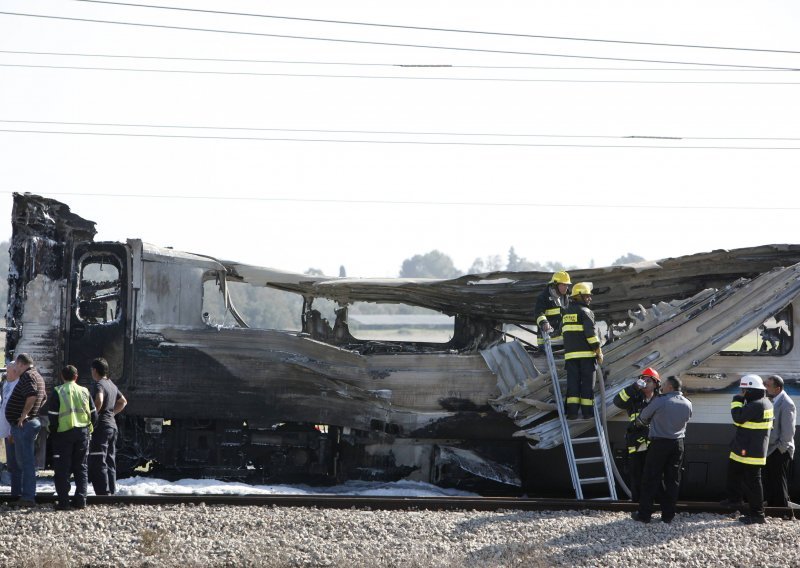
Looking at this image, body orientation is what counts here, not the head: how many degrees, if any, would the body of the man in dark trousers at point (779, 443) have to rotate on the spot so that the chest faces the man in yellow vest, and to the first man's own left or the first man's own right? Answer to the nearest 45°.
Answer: approximately 45° to the first man's own left

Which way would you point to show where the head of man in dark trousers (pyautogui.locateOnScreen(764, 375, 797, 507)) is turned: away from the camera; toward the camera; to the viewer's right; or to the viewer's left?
to the viewer's left

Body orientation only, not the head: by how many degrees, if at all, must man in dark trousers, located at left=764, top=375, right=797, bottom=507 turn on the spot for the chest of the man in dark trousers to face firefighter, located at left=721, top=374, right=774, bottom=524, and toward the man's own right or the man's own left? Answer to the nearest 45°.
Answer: approximately 90° to the man's own left

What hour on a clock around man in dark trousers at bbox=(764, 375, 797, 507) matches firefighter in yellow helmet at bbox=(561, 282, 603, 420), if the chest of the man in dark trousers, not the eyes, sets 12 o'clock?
The firefighter in yellow helmet is roughly at 12 o'clock from the man in dark trousers.

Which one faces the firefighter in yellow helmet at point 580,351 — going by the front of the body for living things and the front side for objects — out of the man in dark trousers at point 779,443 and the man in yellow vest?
the man in dark trousers

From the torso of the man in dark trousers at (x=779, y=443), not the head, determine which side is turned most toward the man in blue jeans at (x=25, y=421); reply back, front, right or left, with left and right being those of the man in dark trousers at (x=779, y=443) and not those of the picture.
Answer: front

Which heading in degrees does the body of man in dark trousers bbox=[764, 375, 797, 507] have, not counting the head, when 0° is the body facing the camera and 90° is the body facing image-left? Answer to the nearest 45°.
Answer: approximately 90°

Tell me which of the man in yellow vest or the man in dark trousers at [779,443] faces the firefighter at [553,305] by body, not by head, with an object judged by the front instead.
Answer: the man in dark trousers

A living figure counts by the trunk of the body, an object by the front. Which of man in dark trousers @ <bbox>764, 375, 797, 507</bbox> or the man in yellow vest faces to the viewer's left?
the man in dark trousers

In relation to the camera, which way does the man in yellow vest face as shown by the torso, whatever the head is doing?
away from the camera

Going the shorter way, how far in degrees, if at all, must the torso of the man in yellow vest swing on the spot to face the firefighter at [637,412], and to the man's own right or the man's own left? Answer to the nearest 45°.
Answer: approximately 90° to the man's own right

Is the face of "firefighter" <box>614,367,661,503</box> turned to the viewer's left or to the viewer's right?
to the viewer's left

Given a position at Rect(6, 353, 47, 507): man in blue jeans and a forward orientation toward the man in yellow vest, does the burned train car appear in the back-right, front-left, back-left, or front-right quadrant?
front-left

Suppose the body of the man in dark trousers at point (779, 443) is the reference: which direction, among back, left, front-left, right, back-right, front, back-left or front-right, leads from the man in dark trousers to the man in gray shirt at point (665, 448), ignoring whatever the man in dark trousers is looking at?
front-left

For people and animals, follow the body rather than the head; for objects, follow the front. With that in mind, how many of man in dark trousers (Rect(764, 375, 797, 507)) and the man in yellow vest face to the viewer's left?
1
